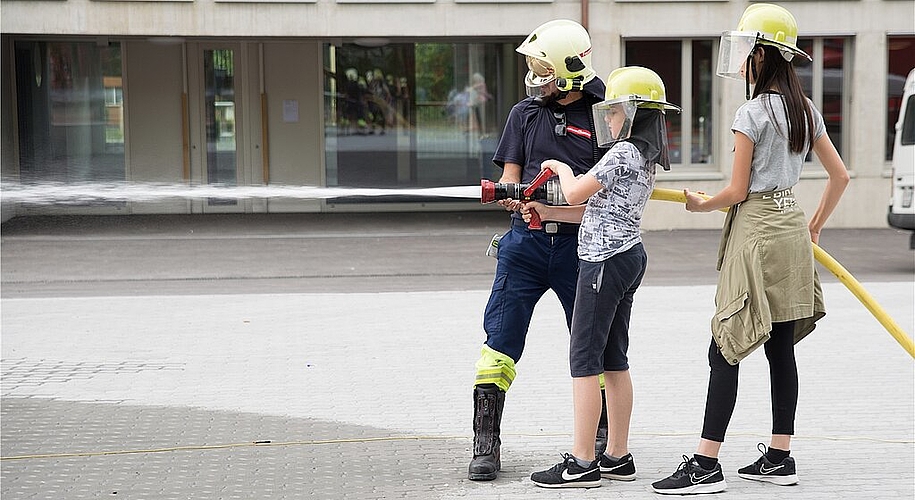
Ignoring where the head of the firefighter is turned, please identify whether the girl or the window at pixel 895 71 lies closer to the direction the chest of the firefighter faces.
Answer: the girl

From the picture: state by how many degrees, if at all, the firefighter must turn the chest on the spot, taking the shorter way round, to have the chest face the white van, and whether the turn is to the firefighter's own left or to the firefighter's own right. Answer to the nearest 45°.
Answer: approximately 135° to the firefighter's own left

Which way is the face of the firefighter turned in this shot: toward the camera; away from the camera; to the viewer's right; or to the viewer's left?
to the viewer's left

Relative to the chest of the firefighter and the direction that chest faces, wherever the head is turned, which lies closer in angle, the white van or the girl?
the girl

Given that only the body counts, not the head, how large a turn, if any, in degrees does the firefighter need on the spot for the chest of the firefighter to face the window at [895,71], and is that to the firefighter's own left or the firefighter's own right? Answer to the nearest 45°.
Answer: approximately 180°
